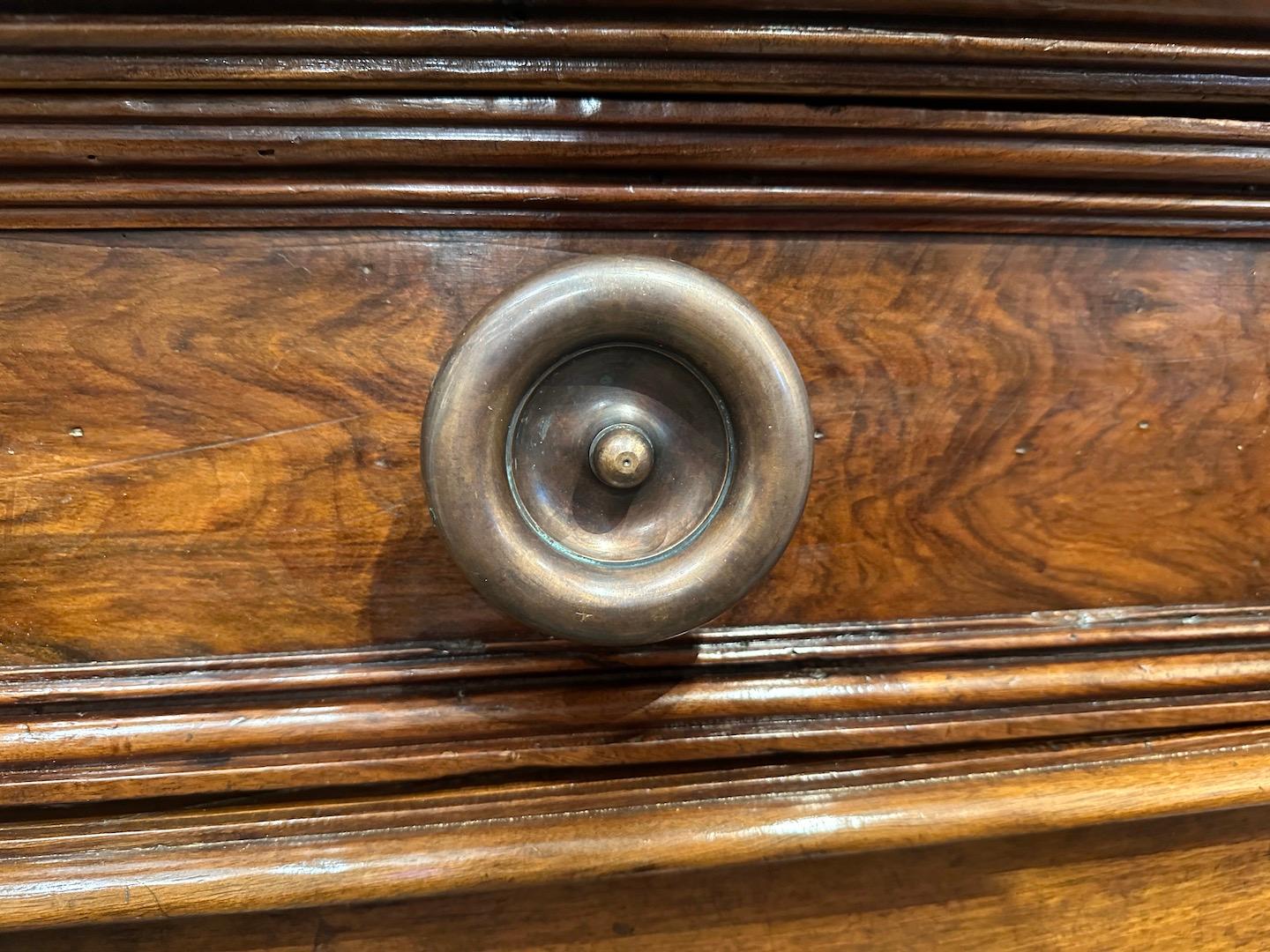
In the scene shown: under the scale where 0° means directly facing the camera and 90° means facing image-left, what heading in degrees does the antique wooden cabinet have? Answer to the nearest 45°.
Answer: approximately 0°
